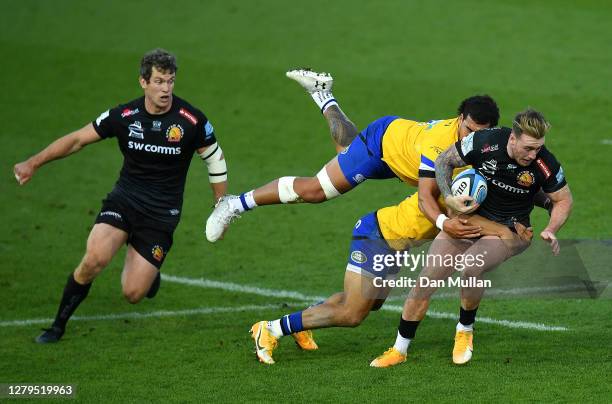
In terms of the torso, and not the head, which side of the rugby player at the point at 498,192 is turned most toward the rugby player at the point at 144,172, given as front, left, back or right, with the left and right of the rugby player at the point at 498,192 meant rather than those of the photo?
right

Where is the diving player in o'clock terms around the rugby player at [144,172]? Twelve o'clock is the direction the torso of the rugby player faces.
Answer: The diving player is roughly at 10 o'clock from the rugby player.

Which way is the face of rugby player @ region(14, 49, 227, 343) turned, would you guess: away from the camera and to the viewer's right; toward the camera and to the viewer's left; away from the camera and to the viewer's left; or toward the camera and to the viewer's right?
toward the camera and to the viewer's right

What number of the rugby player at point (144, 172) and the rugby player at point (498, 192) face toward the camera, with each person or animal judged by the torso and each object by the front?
2

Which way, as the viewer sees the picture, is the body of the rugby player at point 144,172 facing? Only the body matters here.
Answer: toward the camera

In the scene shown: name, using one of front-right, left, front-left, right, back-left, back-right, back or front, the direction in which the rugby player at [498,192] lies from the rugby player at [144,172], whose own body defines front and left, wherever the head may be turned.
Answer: front-left
